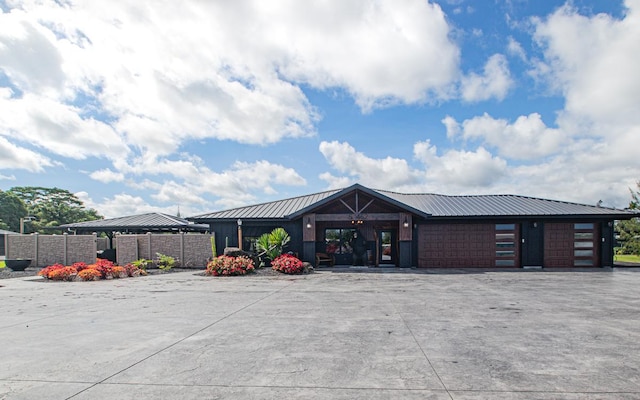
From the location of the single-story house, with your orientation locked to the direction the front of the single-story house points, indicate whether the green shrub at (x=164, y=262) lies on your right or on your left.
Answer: on your right

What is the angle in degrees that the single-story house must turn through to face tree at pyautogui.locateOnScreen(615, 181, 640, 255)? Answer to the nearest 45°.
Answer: approximately 135° to its left

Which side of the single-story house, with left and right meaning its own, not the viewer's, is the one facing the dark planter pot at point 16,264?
right

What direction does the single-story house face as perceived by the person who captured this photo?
facing the viewer

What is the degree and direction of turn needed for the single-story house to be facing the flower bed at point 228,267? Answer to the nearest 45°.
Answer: approximately 45° to its right

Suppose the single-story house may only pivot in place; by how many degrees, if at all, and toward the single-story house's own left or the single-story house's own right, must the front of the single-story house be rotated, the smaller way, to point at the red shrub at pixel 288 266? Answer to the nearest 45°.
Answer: approximately 45° to the single-story house's own right

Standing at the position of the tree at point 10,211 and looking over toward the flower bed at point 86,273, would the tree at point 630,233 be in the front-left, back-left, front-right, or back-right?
front-left

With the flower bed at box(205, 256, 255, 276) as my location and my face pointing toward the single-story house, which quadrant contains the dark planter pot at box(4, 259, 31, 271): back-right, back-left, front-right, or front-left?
back-left

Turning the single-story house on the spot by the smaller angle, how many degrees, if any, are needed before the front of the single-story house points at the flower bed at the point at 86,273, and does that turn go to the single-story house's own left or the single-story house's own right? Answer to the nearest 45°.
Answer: approximately 45° to the single-story house's own right
